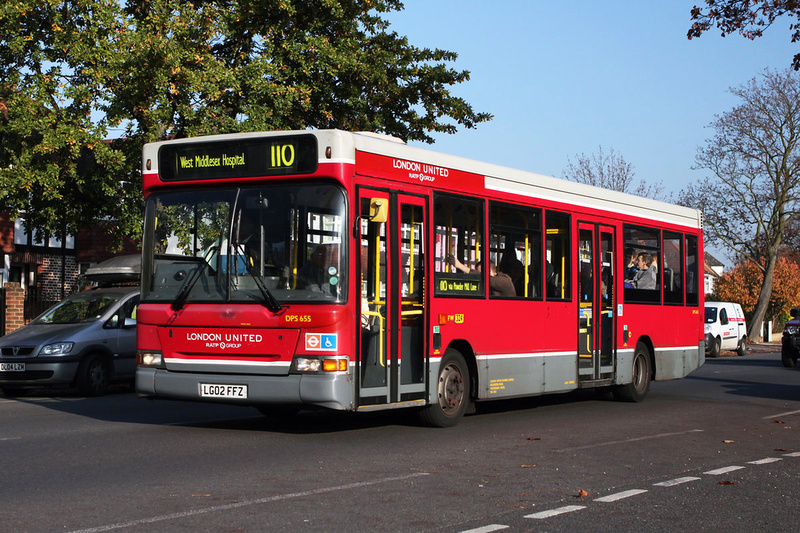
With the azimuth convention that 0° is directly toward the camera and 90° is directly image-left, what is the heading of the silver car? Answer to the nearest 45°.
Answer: approximately 45°

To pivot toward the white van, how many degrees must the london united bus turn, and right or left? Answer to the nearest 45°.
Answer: approximately 180°

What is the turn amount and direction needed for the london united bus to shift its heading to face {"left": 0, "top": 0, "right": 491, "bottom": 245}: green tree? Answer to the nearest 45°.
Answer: approximately 90° to its right

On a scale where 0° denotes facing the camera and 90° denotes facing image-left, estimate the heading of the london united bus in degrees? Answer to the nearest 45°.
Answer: approximately 45°

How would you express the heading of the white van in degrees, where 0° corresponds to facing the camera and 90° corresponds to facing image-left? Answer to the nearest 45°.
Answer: approximately 45°

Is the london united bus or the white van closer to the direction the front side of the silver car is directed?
the london united bus

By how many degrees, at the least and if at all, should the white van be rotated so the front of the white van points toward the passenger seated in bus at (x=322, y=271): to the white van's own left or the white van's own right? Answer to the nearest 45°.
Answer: approximately 45° to the white van's own left

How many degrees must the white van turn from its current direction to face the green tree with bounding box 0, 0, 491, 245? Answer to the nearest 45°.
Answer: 0° — it already faces it

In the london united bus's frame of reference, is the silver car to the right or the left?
on its right
